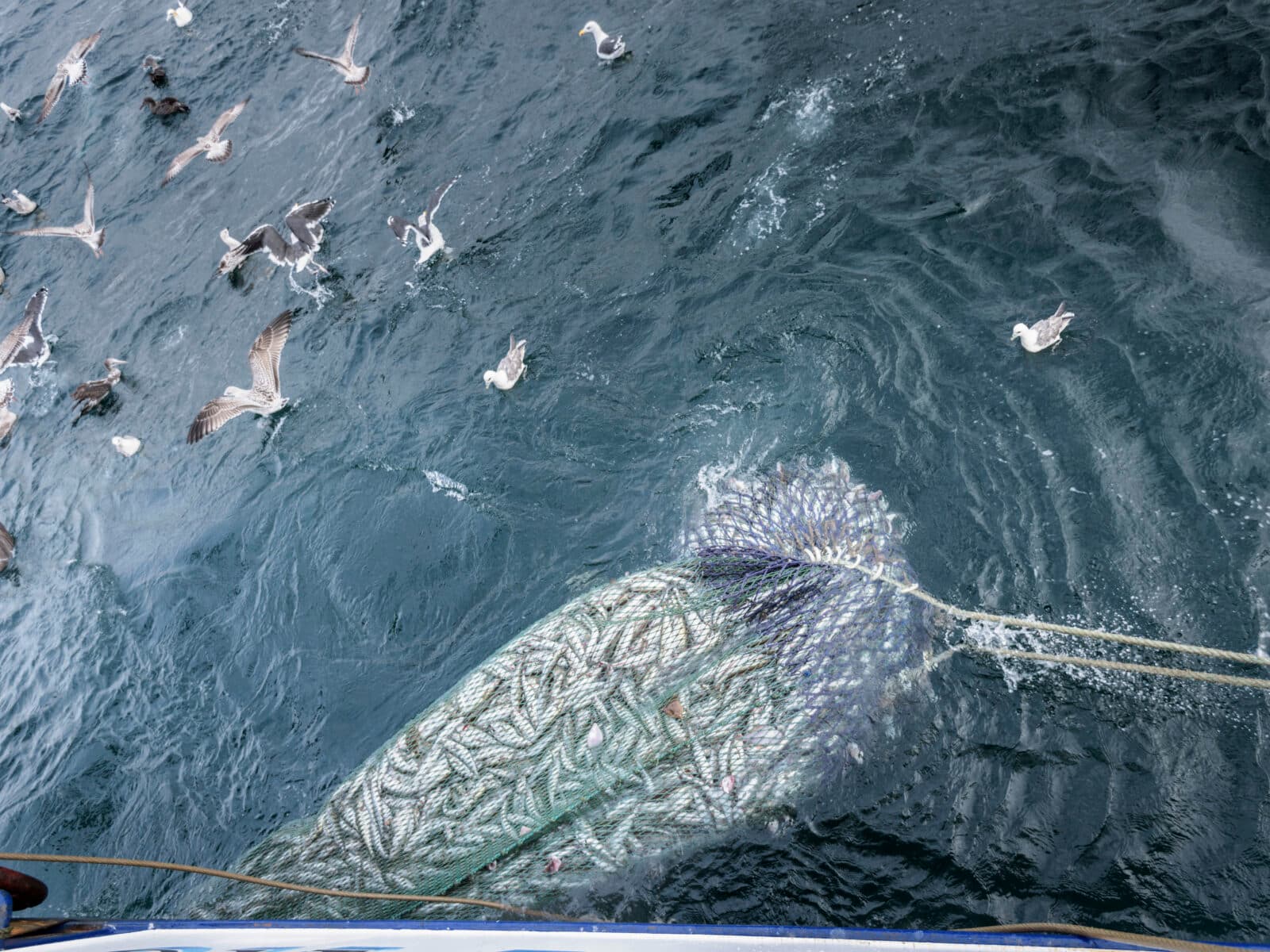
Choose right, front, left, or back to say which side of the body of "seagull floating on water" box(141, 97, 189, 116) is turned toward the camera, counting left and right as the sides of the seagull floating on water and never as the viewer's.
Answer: left

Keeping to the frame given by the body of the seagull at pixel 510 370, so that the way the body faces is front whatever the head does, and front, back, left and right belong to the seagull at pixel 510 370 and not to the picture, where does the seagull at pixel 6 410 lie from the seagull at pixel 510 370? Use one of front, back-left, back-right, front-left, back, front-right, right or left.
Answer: right

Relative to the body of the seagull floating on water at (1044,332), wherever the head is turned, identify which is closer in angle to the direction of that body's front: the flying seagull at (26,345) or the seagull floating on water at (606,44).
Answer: the flying seagull

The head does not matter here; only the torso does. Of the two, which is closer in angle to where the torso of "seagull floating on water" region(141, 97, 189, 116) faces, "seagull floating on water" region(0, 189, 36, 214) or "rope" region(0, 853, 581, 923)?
the seagull floating on water

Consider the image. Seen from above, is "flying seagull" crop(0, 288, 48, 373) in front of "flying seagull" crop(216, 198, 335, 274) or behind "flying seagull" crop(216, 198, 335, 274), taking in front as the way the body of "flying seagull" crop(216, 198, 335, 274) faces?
in front

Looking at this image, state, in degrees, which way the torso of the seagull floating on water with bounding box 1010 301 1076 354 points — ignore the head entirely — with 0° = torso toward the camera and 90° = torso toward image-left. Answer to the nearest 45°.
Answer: approximately 45°

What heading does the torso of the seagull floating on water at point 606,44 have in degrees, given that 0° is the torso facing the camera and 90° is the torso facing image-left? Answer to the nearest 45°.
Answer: approximately 90°

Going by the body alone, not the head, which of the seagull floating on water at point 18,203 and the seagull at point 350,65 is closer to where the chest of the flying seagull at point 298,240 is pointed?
the seagull floating on water

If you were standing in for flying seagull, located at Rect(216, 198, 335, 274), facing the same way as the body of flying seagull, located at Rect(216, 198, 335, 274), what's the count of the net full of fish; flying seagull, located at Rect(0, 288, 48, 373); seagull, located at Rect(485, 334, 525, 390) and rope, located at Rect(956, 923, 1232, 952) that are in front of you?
1
